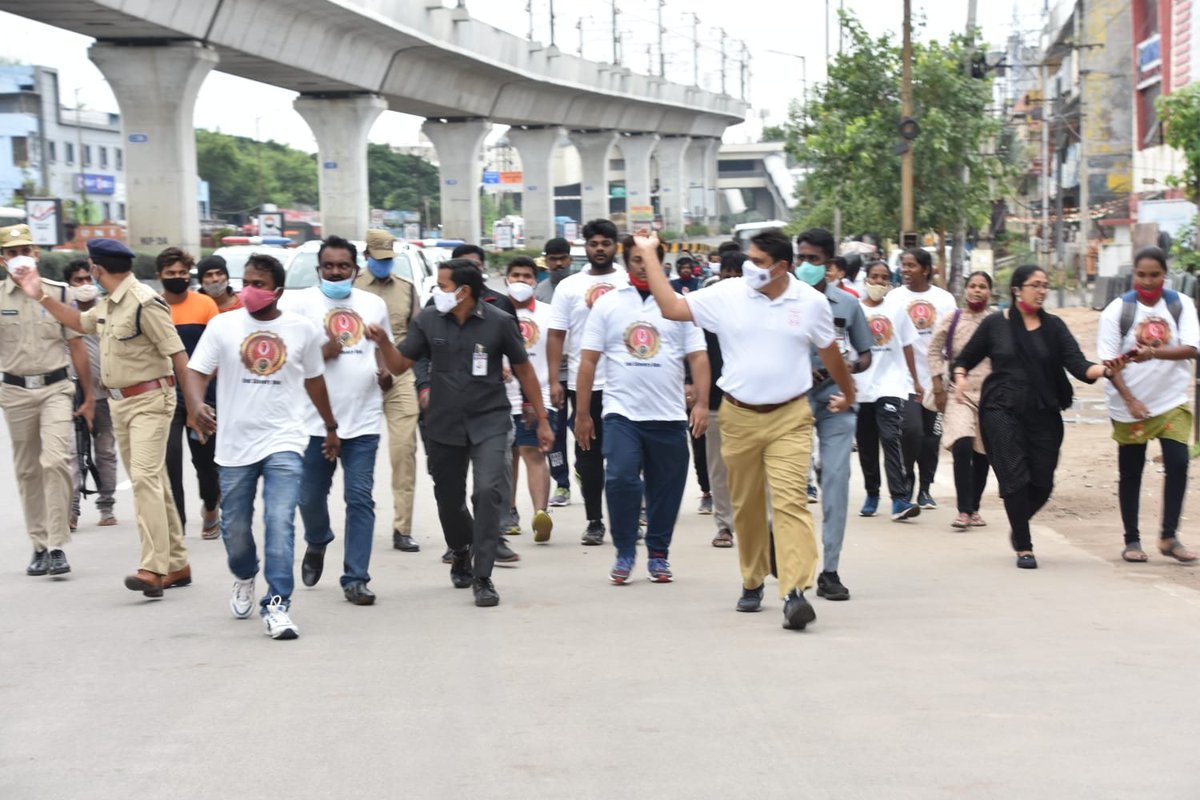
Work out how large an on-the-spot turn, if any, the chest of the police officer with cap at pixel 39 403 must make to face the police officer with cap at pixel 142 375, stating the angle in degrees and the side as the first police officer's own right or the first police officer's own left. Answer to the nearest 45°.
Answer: approximately 45° to the first police officer's own left

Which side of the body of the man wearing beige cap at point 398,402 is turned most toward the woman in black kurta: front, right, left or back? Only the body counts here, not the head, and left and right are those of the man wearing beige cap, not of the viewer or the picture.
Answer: left

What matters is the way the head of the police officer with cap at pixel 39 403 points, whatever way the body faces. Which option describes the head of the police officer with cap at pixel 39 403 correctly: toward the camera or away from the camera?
toward the camera

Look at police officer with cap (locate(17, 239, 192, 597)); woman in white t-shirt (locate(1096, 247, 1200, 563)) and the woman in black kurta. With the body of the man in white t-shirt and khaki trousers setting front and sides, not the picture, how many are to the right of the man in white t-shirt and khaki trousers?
1

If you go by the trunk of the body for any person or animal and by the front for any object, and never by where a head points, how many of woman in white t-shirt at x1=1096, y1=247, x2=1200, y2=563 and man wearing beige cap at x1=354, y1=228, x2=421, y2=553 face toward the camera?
2

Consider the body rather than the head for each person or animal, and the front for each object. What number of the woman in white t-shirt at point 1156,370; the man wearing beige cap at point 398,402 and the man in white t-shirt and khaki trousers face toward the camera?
3

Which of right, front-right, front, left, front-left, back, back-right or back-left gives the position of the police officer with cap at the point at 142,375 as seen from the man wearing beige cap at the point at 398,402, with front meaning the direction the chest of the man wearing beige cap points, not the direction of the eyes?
front-right

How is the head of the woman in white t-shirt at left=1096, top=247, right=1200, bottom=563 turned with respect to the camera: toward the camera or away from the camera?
toward the camera

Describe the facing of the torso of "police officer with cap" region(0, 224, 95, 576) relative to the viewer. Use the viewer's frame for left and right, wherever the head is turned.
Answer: facing the viewer

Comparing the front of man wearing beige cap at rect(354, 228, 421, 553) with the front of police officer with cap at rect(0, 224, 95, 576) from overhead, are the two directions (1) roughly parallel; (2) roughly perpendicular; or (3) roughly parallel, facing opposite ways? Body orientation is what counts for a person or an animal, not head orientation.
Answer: roughly parallel

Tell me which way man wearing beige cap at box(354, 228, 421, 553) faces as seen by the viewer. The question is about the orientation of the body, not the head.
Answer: toward the camera

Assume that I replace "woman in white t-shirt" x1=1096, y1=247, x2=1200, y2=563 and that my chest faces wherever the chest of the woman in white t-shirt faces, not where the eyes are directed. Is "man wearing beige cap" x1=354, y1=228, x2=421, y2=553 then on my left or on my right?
on my right

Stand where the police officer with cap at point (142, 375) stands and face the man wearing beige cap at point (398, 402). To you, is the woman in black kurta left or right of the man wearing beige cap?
right

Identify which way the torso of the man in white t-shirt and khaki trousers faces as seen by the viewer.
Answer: toward the camera

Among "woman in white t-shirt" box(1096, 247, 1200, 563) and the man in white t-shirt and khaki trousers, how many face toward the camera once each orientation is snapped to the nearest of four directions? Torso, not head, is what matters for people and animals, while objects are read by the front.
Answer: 2

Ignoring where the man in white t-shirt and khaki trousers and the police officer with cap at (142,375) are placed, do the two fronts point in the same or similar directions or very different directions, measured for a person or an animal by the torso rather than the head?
same or similar directions
